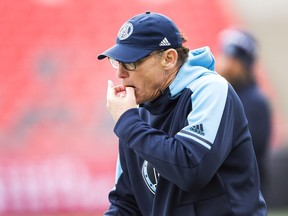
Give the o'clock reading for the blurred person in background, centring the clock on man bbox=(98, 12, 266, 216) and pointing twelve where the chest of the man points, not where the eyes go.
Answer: The blurred person in background is roughly at 5 o'clock from the man.

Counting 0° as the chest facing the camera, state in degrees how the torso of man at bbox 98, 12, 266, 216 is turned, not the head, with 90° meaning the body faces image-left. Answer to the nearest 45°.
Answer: approximately 45°
